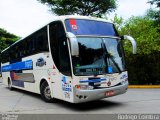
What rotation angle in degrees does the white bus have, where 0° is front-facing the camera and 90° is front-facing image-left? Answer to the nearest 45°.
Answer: approximately 315°

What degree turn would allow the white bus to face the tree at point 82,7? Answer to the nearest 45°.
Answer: approximately 135° to its left
